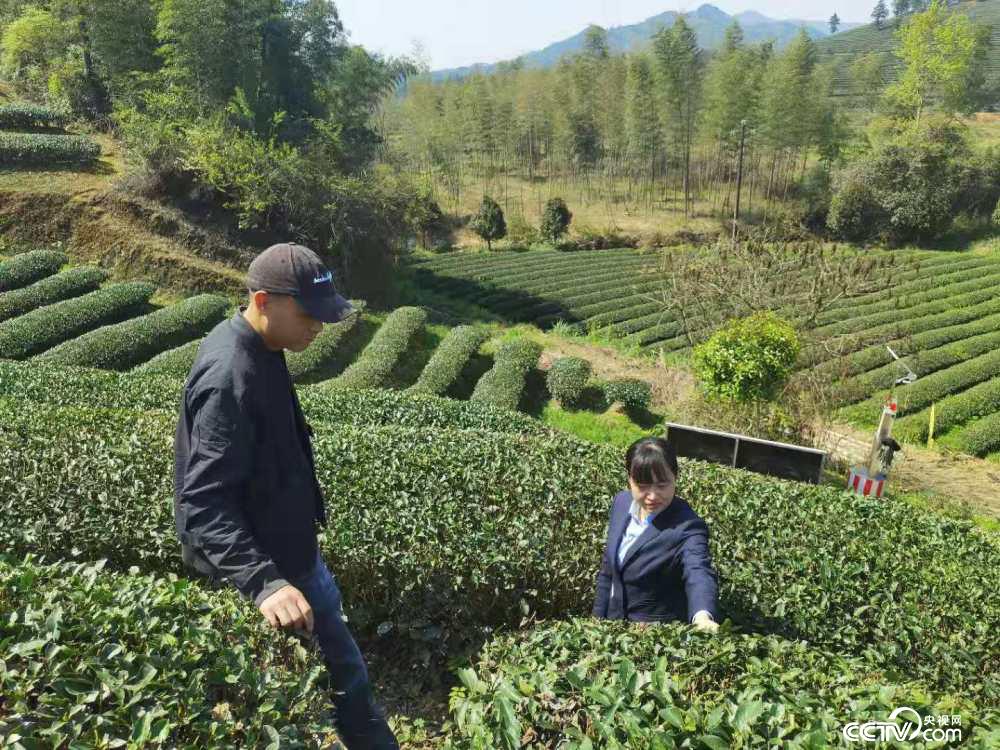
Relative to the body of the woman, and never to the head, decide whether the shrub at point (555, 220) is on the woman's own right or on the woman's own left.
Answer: on the woman's own right

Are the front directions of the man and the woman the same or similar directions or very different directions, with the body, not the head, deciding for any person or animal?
very different directions

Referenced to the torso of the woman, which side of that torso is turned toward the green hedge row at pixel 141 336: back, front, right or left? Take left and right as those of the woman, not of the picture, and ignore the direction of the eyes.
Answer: right

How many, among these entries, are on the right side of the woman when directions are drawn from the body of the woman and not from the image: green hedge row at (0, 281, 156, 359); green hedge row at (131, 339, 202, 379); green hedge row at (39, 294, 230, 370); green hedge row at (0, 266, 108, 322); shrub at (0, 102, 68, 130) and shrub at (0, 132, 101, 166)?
6

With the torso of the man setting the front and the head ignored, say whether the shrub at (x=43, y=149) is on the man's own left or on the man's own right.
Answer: on the man's own left

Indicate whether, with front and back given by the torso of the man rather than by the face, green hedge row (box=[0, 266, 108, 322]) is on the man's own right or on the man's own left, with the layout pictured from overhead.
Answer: on the man's own left

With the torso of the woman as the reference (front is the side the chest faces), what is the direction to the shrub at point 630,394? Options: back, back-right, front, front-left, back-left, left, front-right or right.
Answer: back-right

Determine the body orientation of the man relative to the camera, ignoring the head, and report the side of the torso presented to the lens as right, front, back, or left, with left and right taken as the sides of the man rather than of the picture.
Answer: right

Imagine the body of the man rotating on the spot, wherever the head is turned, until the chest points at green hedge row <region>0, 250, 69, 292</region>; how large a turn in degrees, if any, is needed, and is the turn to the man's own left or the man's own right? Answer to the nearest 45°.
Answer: approximately 90° to the man's own left
